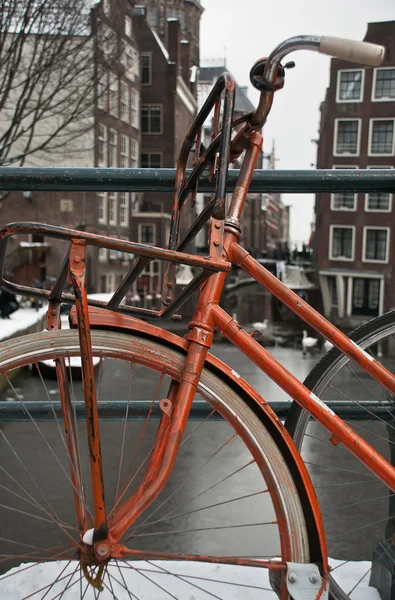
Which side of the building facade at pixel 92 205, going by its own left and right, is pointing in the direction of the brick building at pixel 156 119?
left

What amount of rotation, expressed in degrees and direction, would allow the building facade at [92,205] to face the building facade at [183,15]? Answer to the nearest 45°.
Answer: approximately 135° to its left

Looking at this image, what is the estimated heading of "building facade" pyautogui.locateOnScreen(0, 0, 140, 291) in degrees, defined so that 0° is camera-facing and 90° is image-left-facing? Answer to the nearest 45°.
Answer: approximately 315°
